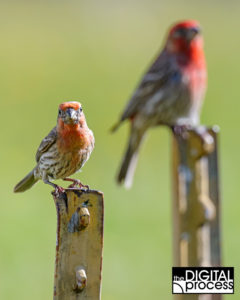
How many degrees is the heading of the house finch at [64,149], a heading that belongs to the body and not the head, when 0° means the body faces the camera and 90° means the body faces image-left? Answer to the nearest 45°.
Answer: approximately 315°

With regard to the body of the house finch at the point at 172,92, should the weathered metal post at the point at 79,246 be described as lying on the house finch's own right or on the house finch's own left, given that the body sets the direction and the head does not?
on the house finch's own right

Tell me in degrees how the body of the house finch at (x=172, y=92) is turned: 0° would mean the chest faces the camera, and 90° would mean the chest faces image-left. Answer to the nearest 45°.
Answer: approximately 315°
